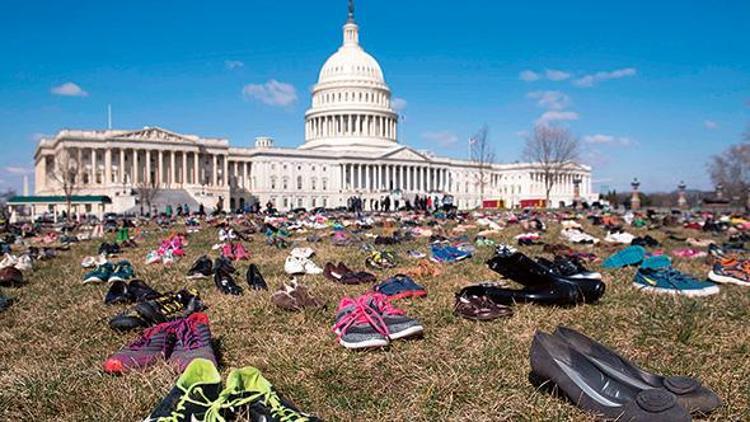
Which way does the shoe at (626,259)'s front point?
to the viewer's left

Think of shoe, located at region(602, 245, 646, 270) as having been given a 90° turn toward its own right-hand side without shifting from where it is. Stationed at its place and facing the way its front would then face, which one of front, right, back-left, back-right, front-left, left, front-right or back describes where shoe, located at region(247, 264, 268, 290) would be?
back-left

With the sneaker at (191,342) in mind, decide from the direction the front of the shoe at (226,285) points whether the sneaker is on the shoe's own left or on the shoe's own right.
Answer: on the shoe's own right

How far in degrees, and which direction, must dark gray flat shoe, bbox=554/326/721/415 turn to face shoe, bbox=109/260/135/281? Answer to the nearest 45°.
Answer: approximately 135° to its right

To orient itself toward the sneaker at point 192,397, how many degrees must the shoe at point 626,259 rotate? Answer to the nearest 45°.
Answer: approximately 90° to its left
